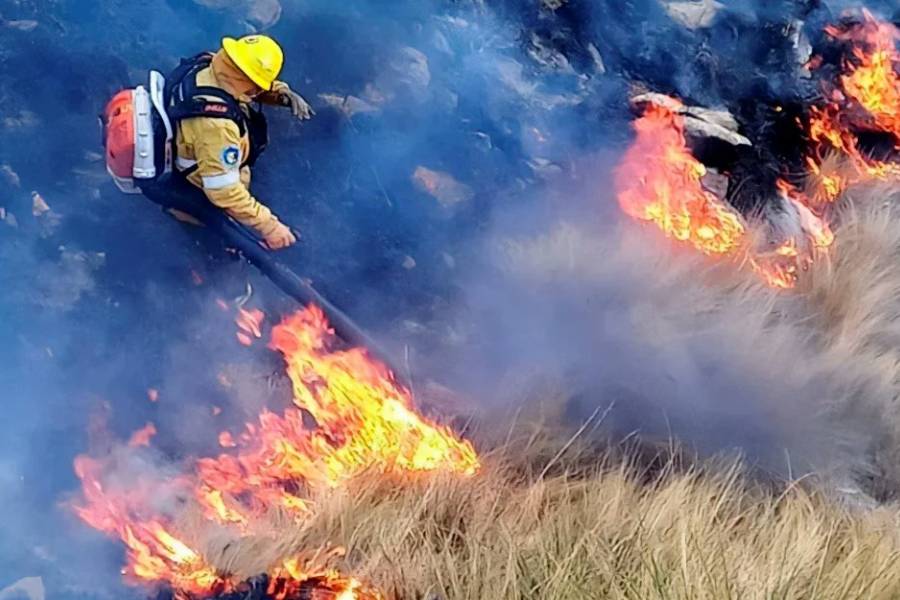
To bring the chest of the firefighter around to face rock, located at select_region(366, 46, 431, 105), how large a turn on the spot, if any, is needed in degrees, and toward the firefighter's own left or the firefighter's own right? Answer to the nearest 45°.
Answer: approximately 45° to the firefighter's own left

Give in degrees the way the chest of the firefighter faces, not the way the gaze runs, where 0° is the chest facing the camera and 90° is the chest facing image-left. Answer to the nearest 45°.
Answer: approximately 270°

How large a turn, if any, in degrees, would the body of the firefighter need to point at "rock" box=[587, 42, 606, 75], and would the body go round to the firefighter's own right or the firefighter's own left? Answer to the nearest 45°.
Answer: approximately 45° to the firefighter's own left

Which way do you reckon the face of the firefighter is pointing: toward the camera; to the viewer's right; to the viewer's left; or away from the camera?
to the viewer's right

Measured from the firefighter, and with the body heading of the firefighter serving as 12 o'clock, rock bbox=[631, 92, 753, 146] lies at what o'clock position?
The rock is roughly at 11 o'clock from the firefighter.

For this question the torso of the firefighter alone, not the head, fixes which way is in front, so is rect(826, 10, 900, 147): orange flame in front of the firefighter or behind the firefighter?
in front

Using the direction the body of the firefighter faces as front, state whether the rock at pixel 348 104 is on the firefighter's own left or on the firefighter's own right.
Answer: on the firefighter's own left

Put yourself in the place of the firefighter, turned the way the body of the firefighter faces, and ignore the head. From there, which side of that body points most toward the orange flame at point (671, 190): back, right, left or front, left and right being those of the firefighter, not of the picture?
front
